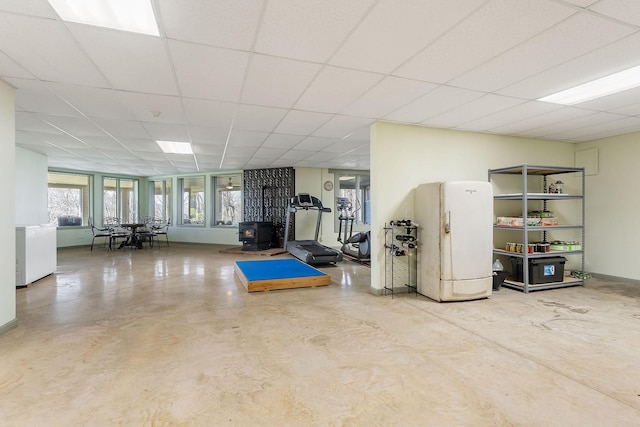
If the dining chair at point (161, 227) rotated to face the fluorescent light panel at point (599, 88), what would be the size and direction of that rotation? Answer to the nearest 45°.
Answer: approximately 90° to its left

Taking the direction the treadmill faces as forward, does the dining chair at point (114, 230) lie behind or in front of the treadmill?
in front

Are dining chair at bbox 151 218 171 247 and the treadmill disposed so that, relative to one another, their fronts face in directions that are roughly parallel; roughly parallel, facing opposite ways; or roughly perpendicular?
roughly perpendicular

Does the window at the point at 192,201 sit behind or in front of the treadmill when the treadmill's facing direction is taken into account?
in front

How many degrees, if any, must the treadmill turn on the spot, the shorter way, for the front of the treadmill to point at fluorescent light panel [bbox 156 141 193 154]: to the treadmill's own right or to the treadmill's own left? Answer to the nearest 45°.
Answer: approximately 90° to the treadmill's own left

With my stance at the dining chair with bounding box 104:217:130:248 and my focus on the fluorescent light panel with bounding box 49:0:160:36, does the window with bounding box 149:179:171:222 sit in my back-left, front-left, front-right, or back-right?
back-left

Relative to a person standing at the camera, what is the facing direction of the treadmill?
facing away from the viewer and to the left of the viewer

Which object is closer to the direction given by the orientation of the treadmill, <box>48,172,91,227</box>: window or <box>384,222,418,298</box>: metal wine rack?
the window

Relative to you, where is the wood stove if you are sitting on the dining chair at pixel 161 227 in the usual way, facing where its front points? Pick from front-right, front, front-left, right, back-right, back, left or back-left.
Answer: back-left

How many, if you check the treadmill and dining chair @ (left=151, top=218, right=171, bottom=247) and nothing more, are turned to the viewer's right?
0

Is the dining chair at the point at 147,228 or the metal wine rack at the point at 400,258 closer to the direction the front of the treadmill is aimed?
the dining chair

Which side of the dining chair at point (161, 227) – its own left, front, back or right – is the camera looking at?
left
